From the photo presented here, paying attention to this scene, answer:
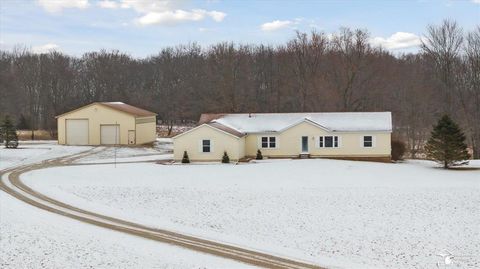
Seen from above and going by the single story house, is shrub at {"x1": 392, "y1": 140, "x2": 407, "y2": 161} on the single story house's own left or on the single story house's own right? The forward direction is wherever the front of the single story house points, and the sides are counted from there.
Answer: on the single story house's own left

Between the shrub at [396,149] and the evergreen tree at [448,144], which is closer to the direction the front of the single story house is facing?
the evergreen tree

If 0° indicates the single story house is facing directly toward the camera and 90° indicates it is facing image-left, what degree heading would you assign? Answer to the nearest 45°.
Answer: approximately 0°

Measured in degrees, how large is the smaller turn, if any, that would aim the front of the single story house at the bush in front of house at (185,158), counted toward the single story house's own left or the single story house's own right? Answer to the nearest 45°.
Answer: approximately 90° to the single story house's own right

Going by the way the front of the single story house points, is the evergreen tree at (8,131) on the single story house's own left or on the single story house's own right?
on the single story house's own right
